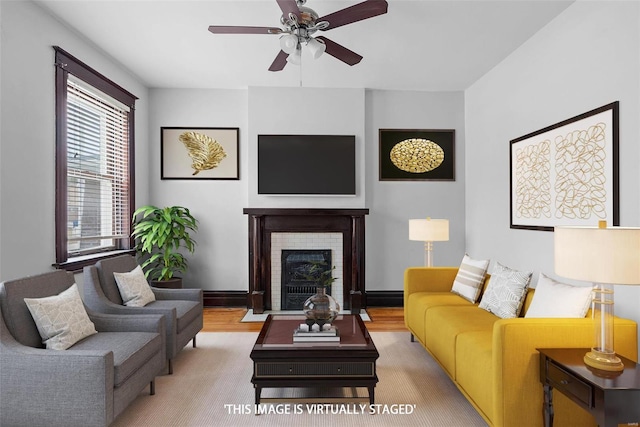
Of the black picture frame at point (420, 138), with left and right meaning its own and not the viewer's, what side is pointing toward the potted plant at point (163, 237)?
right

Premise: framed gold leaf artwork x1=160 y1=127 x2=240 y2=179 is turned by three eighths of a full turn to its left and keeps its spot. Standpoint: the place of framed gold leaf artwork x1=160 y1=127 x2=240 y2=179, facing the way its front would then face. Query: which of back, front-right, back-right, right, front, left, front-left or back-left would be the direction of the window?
back

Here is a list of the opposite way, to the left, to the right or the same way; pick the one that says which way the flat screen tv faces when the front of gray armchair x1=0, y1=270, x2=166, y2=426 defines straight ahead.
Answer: to the right

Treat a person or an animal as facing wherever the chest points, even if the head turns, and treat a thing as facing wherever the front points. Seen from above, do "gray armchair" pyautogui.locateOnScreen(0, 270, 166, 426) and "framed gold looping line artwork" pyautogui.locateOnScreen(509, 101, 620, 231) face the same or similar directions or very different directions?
very different directions

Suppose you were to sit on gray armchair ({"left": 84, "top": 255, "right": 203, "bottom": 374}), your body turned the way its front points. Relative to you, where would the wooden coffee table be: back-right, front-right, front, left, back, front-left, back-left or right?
front

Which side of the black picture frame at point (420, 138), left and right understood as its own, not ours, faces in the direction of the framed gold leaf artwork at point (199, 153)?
right

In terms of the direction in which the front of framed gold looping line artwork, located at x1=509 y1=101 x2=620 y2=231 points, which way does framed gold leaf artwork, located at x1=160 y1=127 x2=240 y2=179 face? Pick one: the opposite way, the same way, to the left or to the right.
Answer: to the left

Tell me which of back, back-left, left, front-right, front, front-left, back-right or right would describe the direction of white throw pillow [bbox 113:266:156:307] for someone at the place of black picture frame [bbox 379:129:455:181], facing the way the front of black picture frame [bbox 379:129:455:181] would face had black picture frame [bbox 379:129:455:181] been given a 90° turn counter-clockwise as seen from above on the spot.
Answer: back-right

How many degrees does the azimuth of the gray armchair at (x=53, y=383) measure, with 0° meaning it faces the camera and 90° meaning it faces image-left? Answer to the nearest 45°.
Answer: approximately 315°

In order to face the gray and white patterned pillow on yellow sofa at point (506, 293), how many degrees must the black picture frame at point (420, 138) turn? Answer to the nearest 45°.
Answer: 0° — it already faces it

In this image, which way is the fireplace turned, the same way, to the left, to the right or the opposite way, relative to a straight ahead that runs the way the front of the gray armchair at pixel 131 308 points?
to the right

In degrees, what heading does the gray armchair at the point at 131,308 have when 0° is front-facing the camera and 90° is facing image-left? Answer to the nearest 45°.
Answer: approximately 315°

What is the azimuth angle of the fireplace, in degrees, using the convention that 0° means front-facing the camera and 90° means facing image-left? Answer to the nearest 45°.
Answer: approximately 0°
